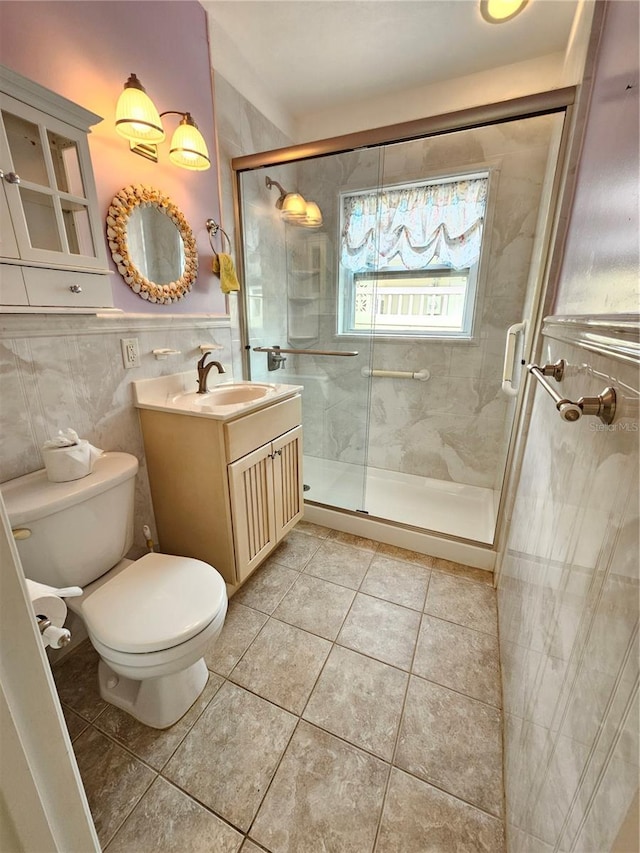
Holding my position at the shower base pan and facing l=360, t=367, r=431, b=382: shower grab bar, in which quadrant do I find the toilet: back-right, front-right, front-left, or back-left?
back-left

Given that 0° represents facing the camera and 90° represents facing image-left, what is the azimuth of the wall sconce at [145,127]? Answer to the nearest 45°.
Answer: approximately 315°

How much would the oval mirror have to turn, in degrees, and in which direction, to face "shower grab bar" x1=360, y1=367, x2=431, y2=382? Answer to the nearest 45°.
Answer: approximately 45° to its left

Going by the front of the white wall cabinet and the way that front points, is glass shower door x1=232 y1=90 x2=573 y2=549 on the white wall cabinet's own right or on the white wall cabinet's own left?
on the white wall cabinet's own left

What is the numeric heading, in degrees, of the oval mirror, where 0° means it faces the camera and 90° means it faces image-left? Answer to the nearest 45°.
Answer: approximately 315°

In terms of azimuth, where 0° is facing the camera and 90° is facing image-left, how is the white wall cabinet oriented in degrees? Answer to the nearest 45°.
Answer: approximately 315°

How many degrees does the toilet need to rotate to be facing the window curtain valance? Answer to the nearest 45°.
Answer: approximately 45° to its left

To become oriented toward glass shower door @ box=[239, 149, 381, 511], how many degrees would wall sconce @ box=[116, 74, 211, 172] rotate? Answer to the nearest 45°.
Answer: approximately 90° to its left
